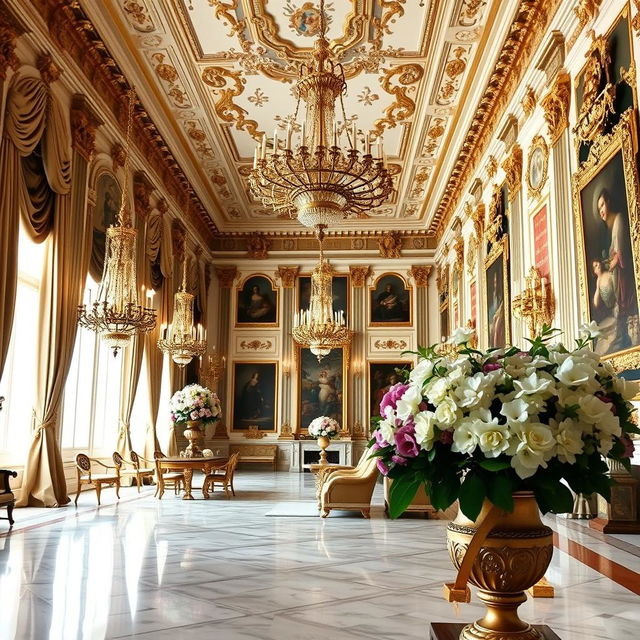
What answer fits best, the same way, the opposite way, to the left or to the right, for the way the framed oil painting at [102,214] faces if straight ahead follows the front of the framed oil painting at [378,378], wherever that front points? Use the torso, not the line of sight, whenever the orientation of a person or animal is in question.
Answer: to the left

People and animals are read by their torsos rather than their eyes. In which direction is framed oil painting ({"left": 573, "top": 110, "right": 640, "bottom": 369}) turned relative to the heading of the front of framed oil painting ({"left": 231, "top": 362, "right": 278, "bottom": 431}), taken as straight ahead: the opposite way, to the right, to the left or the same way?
to the right

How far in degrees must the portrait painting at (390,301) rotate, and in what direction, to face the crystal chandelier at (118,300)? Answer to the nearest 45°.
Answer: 0° — it already faces it

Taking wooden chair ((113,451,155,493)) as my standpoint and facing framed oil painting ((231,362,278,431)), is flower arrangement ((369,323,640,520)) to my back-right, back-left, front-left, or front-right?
back-right

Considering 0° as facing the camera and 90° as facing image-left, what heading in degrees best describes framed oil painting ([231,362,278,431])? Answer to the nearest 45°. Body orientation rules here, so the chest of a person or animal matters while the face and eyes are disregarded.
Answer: approximately 0°
